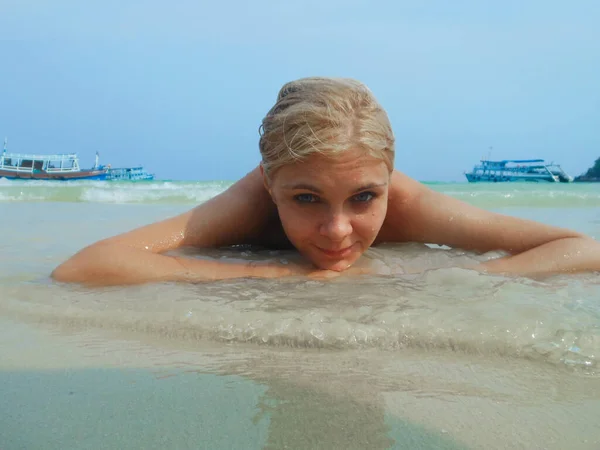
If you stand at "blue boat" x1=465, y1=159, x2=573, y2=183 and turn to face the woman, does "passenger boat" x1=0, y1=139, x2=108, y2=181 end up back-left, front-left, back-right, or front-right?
front-right

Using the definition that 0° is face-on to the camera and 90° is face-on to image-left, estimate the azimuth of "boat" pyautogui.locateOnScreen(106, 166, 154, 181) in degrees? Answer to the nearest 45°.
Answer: approximately 270°

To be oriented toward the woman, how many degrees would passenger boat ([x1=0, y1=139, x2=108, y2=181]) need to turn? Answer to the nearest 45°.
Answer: approximately 90° to its right

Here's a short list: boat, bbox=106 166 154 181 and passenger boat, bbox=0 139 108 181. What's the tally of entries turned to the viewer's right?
2

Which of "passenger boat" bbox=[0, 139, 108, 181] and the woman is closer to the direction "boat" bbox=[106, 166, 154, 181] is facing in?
the woman

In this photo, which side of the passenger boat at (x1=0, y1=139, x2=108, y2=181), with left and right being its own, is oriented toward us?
right

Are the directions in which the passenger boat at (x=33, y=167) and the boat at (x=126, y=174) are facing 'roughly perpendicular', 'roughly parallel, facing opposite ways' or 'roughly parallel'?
roughly parallel
